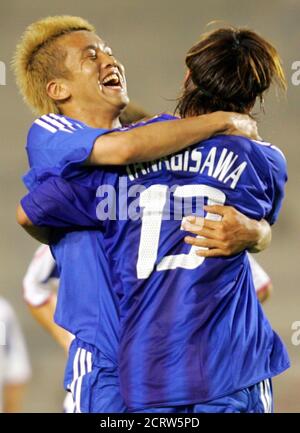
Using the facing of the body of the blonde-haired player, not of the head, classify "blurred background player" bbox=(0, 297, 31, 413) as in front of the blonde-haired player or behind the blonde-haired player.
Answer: behind

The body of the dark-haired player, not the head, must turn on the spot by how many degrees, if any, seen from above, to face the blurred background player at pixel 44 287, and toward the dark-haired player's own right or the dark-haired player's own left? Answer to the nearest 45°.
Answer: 0° — they already face them

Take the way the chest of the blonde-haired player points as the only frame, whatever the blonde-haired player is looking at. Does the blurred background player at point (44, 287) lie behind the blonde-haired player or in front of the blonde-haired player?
behind

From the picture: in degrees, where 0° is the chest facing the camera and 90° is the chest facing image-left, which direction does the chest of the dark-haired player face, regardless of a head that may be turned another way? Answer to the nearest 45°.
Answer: approximately 180°

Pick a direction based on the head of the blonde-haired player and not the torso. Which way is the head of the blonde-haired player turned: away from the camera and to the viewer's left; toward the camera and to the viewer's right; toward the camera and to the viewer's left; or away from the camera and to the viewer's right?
toward the camera and to the viewer's right

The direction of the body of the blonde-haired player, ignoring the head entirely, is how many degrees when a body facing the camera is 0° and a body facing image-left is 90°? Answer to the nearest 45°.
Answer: approximately 315°

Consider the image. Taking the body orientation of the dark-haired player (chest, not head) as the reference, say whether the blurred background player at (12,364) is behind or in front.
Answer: in front
